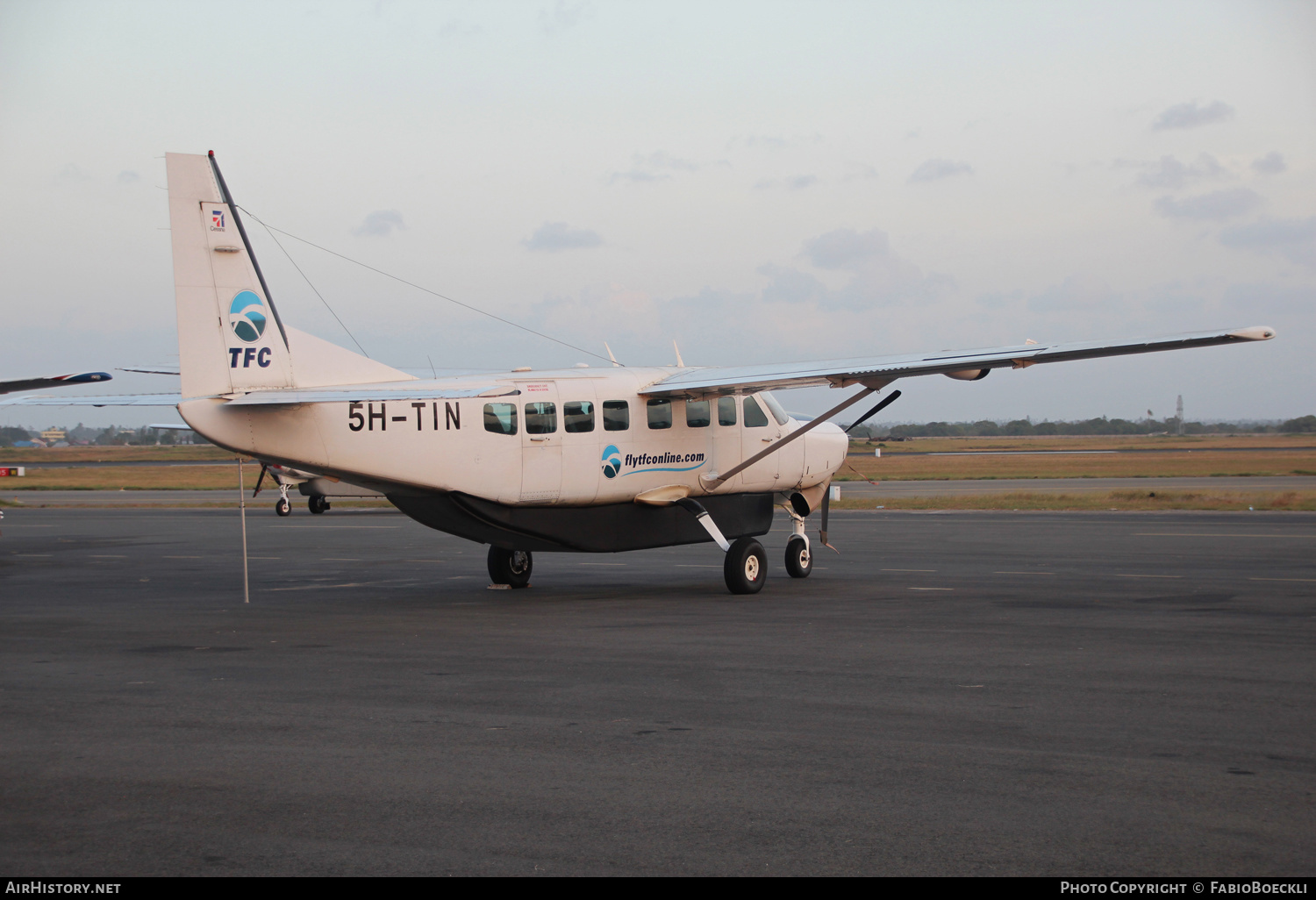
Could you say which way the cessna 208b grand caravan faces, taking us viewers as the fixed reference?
facing away from the viewer and to the right of the viewer
